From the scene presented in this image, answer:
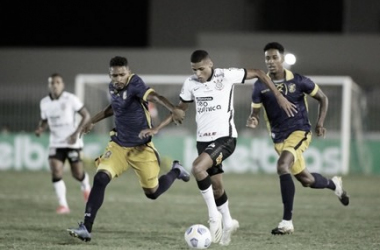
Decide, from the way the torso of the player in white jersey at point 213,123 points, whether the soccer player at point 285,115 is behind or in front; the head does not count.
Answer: behind

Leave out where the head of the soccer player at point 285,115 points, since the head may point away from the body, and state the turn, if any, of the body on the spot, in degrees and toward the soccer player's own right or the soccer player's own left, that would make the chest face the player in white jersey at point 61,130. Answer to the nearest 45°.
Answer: approximately 90° to the soccer player's own right
